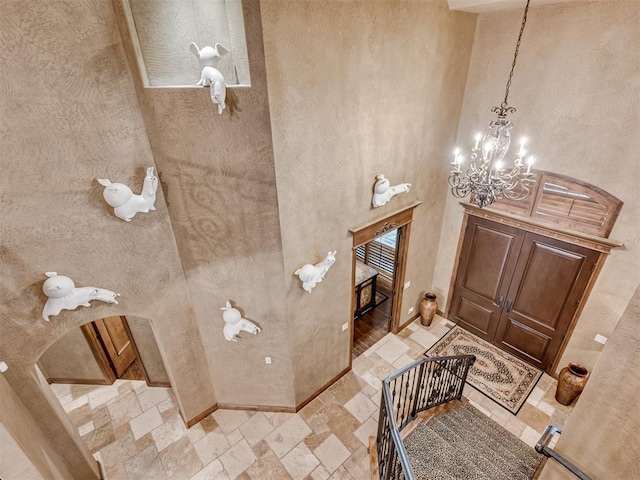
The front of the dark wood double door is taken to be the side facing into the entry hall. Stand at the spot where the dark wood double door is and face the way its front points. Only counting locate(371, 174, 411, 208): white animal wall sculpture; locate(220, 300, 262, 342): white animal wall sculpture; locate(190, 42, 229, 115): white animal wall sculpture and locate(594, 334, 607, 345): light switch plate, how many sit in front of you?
3

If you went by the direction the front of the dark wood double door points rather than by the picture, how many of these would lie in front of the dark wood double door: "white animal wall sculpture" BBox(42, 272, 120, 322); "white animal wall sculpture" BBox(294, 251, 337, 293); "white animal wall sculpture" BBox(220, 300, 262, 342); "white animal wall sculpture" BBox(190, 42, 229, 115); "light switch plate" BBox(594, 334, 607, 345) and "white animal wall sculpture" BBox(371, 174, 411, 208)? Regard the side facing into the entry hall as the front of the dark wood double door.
5

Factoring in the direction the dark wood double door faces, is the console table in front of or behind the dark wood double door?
in front

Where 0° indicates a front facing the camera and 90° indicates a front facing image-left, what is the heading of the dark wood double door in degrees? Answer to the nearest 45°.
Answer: approximately 45°

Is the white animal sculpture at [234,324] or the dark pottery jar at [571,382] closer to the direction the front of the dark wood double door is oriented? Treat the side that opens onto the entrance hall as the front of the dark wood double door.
the white animal sculpture

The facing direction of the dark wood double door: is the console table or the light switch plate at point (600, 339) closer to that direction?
the console table

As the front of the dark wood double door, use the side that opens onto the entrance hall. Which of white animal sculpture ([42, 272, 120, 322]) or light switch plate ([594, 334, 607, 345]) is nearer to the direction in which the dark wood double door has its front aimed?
the white animal sculpture

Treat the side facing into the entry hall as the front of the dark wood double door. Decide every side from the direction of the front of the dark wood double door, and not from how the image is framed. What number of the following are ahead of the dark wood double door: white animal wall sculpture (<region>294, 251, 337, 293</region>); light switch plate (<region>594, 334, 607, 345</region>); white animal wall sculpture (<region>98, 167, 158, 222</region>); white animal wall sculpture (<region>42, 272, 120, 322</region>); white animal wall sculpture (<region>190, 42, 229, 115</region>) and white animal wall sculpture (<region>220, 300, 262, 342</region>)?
5

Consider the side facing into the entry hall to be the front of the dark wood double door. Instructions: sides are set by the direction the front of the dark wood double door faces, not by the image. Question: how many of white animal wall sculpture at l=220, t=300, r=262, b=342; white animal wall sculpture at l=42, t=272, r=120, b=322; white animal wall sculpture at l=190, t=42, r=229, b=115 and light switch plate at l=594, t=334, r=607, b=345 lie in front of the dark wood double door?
3

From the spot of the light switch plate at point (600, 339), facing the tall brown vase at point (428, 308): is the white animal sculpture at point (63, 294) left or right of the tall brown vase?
left
